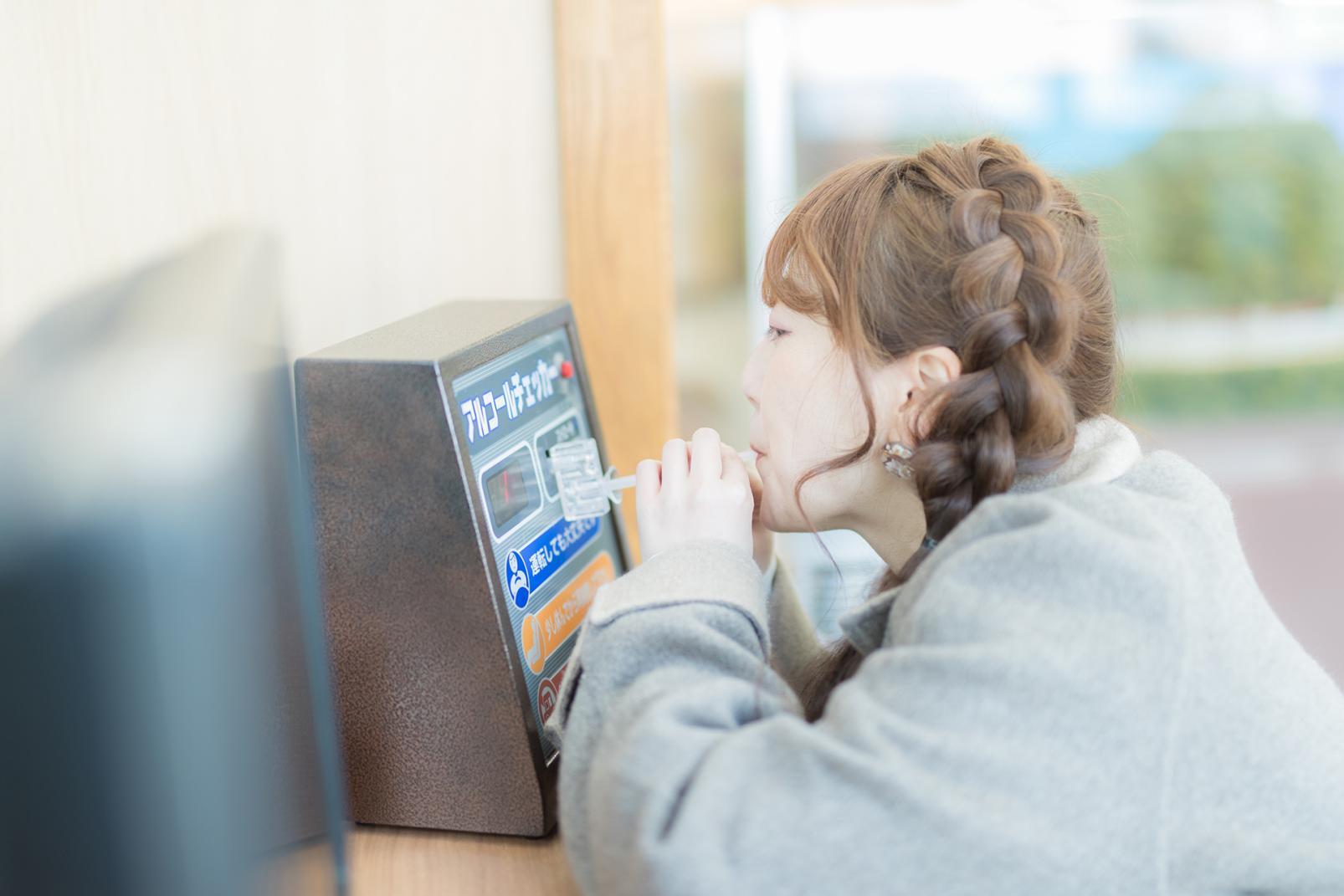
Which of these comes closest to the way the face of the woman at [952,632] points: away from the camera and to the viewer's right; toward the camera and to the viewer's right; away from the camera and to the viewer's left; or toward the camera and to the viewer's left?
away from the camera and to the viewer's left

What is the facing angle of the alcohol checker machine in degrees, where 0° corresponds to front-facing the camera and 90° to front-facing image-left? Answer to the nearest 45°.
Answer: approximately 315°

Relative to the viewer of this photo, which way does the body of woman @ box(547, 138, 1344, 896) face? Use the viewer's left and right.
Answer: facing to the left of the viewer

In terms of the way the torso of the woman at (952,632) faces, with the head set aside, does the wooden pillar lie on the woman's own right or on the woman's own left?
on the woman's own right

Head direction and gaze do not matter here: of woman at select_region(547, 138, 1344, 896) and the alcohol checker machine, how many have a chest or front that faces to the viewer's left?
1
